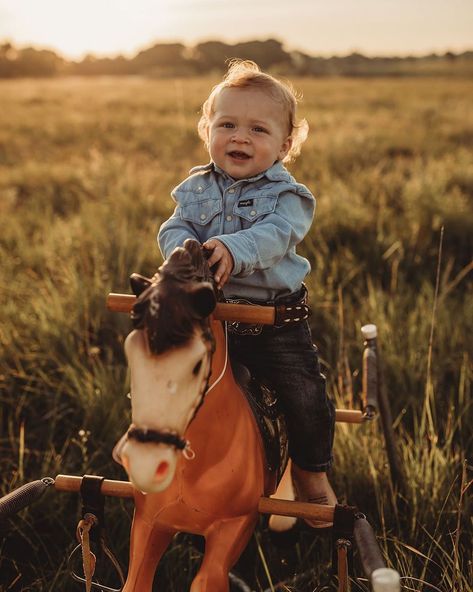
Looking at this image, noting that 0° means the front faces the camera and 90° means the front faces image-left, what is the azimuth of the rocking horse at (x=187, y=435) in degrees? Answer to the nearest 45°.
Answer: approximately 45°
